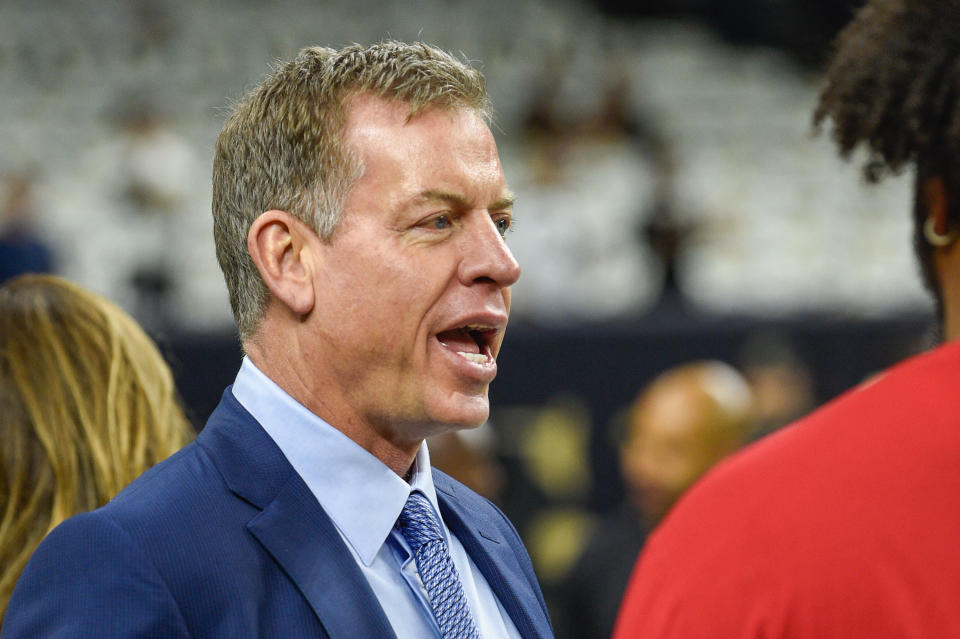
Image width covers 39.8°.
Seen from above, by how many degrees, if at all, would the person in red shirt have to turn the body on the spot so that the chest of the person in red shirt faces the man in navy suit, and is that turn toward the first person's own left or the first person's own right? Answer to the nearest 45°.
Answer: approximately 45° to the first person's own left

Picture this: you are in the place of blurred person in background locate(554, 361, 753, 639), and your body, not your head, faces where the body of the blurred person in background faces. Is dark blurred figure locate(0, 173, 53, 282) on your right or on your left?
on your right

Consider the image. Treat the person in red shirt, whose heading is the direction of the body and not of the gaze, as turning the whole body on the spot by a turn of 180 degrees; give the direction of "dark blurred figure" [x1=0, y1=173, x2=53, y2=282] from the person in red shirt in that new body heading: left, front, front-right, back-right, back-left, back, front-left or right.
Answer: back-right

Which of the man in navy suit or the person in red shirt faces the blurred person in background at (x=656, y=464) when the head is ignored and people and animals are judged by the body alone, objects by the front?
the person in red shirt

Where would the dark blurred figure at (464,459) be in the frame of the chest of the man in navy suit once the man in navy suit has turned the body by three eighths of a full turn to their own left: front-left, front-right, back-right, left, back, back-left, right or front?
front

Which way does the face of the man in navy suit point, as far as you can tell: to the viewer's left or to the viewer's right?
to the viewer's right

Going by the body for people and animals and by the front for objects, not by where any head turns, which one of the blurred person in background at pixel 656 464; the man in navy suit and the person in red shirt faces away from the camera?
the person in red shirt

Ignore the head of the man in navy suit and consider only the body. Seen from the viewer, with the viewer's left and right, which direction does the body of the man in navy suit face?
facing the viewer and to the right of the viewer

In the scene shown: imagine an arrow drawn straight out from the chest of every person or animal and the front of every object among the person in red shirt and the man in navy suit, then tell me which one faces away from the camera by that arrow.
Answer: the person in red shirt

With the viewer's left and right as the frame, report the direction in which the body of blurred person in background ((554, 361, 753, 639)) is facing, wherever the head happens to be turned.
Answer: facing the viewer and to the left of the viewer

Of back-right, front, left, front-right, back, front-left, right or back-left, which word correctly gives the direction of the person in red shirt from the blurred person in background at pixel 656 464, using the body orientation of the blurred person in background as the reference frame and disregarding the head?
front-left

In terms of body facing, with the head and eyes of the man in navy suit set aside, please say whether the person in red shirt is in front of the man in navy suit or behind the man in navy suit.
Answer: in front

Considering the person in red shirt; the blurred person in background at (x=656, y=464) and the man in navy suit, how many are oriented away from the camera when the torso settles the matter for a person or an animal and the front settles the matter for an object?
1

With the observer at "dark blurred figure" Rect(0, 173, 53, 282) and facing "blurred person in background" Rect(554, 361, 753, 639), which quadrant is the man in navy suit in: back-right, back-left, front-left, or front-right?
front-right

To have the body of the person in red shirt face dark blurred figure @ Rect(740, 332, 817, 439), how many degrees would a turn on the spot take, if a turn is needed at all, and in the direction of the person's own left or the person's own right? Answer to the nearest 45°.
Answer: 0° — they already face them

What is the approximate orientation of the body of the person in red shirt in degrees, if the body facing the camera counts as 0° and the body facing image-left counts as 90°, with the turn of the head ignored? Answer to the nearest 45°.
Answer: approximately 180°
